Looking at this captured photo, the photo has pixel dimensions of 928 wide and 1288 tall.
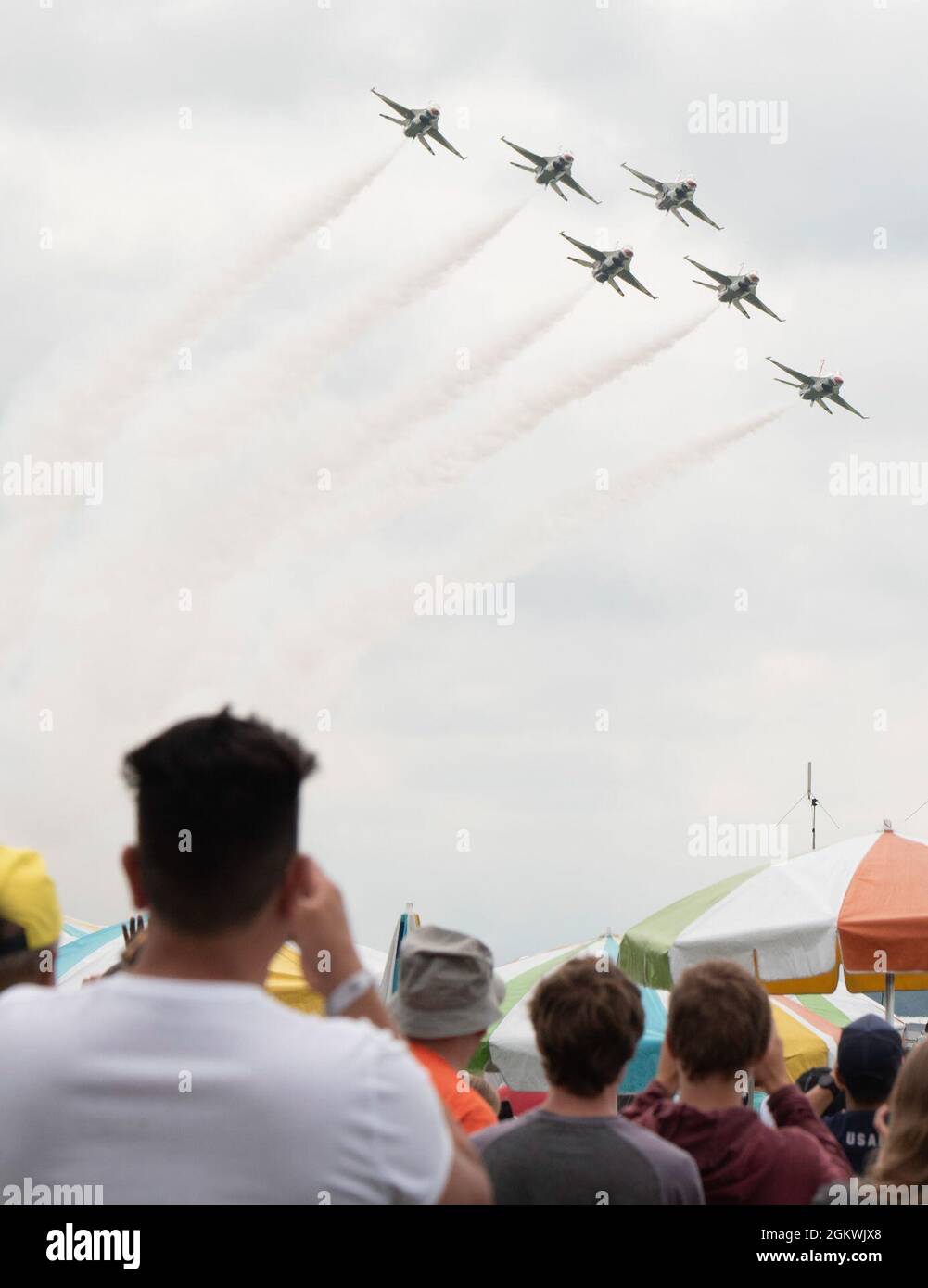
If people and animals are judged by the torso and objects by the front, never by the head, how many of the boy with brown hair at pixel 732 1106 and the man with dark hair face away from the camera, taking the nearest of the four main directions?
2

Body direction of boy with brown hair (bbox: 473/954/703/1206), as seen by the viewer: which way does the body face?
away from the camera

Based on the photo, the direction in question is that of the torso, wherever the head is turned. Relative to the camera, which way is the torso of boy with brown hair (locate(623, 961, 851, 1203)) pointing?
away from the camera

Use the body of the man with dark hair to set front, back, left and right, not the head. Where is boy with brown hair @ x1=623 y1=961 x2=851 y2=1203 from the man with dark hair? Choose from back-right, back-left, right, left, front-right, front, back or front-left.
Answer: front-right

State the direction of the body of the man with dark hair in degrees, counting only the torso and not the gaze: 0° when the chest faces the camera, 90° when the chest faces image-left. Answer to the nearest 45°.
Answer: approximately 180°

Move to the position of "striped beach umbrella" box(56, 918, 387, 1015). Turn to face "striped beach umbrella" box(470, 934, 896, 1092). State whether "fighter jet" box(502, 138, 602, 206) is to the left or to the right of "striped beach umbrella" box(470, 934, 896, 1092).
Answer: left

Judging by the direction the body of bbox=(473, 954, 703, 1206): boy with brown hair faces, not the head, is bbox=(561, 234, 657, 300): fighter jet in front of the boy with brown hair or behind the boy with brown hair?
in front

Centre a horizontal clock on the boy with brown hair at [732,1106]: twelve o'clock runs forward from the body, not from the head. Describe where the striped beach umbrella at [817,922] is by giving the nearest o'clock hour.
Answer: The striped beach umbrella is roughly at 12 o'clock from the boy with brown hair.

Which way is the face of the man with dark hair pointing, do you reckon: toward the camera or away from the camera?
away from the camera

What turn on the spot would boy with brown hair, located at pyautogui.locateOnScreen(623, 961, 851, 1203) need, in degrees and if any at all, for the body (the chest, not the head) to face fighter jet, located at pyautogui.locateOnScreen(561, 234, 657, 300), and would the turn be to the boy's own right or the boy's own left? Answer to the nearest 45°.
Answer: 0° — they already face it

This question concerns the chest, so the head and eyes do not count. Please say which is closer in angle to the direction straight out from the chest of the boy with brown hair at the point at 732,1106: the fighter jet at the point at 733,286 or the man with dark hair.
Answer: the fighter jet

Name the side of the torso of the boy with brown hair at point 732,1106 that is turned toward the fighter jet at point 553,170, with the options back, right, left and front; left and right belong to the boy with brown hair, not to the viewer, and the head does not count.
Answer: front

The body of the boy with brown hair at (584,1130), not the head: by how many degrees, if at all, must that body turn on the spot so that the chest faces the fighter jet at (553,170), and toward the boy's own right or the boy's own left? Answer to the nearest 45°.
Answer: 0° — they already face it
